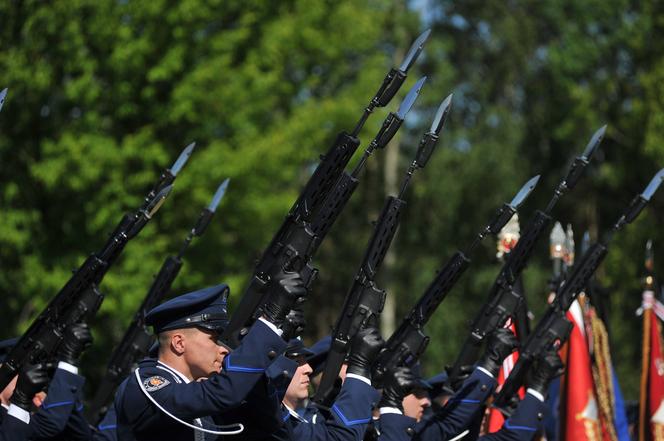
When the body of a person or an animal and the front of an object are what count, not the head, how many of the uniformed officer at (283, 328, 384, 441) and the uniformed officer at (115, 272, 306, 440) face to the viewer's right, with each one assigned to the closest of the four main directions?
2

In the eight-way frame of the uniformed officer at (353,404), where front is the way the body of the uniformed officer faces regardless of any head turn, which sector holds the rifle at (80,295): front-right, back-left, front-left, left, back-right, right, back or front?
back-left

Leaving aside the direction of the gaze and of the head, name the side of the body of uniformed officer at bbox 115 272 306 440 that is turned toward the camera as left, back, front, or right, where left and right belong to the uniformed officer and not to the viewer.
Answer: right

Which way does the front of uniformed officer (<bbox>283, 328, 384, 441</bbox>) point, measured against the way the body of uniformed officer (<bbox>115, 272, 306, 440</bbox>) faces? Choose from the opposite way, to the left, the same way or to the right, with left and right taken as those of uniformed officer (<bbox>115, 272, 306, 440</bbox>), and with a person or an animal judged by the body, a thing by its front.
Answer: the same way

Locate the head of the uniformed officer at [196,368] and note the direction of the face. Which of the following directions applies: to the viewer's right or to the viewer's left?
to the viewer's right

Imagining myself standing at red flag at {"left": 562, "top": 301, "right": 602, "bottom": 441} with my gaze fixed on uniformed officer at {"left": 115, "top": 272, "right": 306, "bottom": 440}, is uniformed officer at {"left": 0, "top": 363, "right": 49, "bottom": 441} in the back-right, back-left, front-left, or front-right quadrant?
front-right

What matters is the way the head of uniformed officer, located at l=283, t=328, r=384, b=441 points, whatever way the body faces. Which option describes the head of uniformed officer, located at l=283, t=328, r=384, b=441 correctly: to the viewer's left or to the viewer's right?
to the viewer's right

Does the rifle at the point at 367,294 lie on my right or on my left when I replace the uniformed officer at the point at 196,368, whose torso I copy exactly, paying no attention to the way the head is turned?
on my left

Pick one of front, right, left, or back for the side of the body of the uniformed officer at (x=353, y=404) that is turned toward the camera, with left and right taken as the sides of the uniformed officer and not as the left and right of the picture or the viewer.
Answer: right
